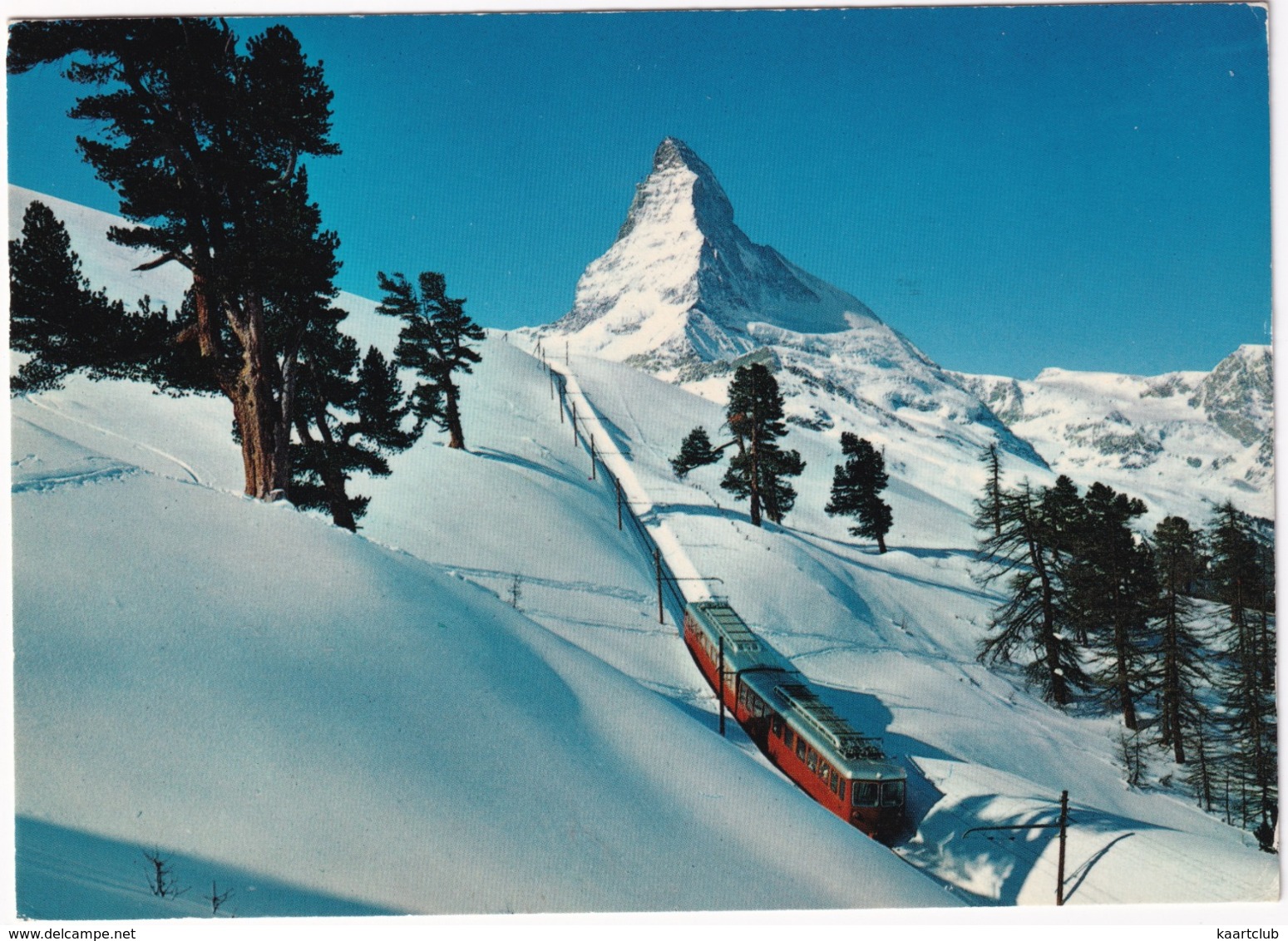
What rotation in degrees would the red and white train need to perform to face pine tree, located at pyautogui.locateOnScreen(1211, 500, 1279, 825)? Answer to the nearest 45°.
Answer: approximately 90° to its left

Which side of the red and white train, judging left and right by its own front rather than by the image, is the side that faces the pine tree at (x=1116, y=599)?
left

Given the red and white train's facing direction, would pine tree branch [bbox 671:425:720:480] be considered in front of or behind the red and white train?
behind

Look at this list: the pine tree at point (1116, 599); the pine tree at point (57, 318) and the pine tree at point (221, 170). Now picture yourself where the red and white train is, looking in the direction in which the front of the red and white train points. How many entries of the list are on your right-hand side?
2

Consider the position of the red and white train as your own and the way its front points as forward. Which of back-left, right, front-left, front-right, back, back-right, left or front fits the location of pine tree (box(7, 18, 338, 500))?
right

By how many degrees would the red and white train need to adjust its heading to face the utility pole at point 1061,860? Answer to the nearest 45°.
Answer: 0° — it already faces it

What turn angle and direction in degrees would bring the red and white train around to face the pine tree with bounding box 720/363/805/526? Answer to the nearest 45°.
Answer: approximately 135° to its left

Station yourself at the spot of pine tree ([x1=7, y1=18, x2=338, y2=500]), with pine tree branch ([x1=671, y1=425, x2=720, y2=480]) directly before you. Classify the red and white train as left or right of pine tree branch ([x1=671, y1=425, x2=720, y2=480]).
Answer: right

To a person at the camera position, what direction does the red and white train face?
facing the viewer and to the right of the viewer
